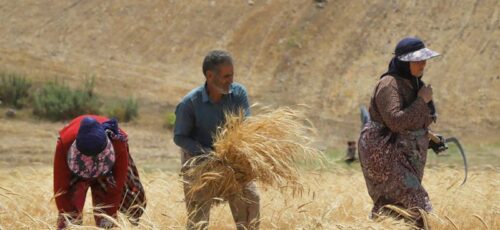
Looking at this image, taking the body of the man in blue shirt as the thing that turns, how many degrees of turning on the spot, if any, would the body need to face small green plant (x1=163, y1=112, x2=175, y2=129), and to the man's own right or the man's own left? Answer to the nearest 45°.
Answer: approximately 135° to the man's own left

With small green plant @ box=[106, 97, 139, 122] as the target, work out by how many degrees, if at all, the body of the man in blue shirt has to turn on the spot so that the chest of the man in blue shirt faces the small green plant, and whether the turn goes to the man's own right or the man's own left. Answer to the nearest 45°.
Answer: approximately 135° to the man's own left

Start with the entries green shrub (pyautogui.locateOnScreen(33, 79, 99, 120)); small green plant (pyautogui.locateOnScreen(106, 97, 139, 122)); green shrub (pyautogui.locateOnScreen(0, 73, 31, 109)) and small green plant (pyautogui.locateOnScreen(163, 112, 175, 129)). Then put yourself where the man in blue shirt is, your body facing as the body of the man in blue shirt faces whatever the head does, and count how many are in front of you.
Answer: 0

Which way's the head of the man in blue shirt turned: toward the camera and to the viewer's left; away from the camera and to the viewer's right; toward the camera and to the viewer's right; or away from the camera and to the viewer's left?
toward the camera and to the viewer's right

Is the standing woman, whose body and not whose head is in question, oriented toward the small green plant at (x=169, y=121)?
no

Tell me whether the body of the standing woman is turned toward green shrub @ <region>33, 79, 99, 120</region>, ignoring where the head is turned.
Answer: no

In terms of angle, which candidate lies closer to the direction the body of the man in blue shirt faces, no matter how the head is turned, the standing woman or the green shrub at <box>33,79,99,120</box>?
the standing woman
